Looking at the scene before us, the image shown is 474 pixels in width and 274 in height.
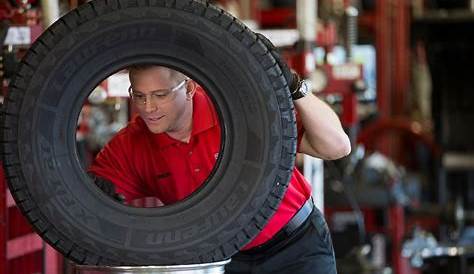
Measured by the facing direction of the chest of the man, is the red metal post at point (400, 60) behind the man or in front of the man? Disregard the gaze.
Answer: behind

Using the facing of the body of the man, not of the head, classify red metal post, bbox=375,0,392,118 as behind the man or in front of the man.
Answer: behind

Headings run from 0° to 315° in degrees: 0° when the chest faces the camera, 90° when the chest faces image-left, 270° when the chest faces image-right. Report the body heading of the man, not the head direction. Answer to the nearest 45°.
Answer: approximately 45°
